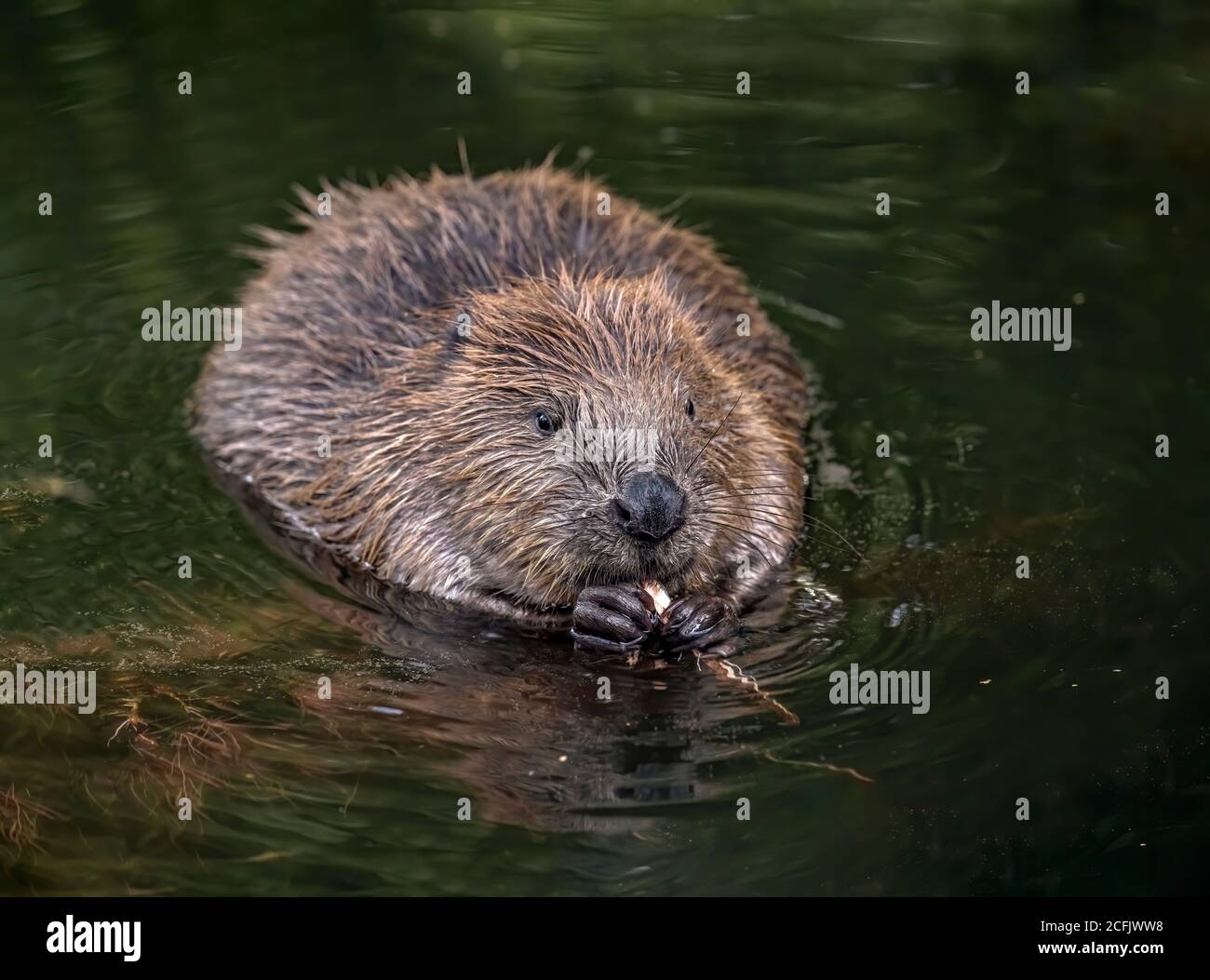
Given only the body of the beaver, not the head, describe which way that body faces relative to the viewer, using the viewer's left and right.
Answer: facing the viewer and to the right of the viewer
